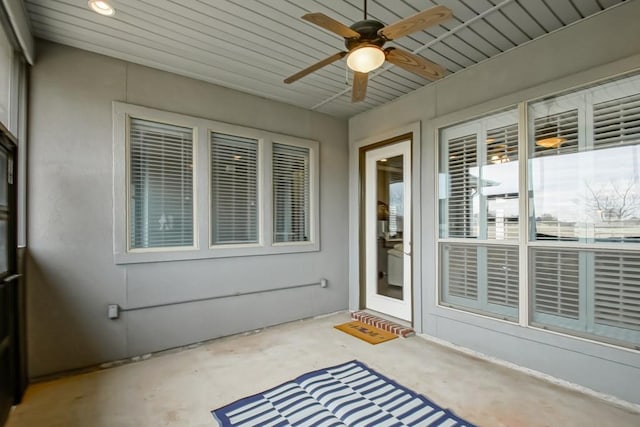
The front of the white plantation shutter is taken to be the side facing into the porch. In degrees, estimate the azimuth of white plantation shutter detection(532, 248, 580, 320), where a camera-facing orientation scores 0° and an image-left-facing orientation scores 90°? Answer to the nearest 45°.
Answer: approximately 45°

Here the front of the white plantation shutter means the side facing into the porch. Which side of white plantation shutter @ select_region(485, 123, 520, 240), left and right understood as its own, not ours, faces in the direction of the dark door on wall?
front

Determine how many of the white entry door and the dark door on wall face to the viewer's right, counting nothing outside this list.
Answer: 1

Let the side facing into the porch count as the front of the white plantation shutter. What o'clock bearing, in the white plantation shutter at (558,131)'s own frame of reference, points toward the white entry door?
The white entry door is roughly at 2 o'clock from the white plantation shutter.

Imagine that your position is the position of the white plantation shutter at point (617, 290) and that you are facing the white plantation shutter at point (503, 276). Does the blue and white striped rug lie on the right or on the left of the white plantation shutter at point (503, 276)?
left

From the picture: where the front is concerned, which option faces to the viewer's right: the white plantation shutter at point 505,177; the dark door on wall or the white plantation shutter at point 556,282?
the dark door on wall

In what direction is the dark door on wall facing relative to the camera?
to the viewer's right

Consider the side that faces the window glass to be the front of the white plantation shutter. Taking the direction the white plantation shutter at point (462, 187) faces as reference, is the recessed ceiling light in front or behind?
in front

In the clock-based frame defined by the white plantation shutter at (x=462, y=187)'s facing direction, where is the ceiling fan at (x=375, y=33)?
The ceiling fan is roughly at 11 o'clock from the white plantation shutter.

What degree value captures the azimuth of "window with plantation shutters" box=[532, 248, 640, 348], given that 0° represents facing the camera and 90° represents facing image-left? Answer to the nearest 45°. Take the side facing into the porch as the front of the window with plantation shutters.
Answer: approximately 45°

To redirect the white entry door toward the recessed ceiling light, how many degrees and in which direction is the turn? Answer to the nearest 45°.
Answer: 0° — it already faces it

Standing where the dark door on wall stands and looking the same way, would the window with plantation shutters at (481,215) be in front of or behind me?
in front
